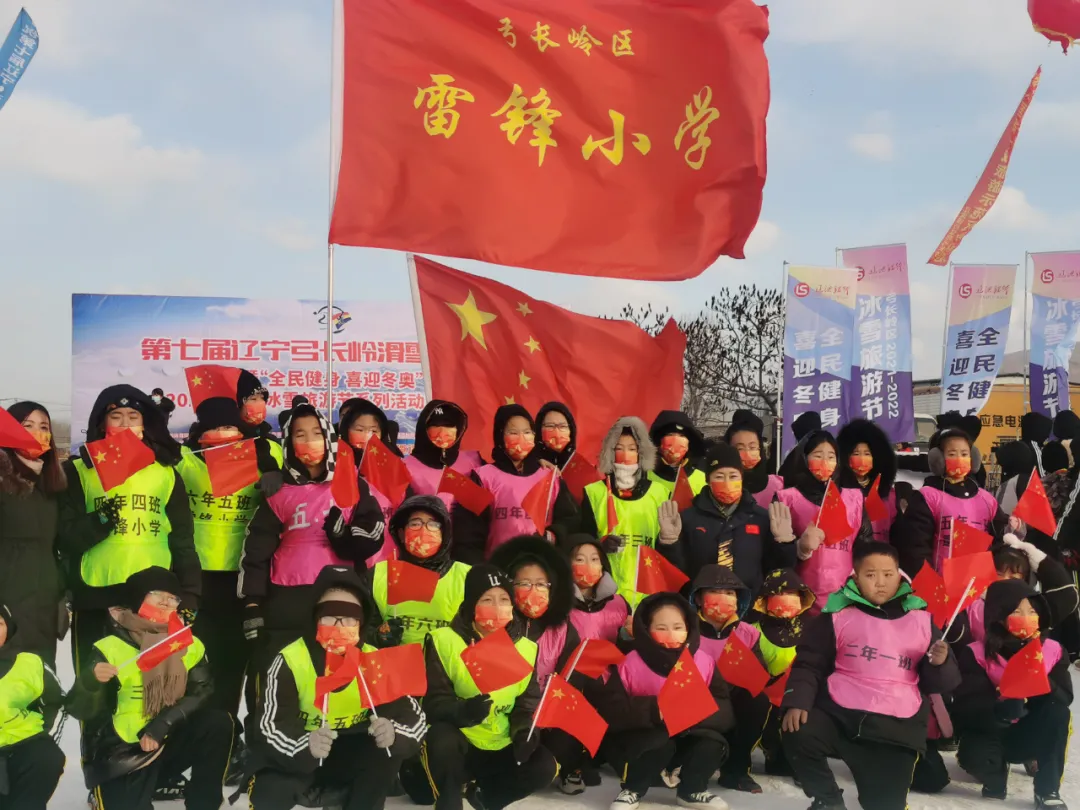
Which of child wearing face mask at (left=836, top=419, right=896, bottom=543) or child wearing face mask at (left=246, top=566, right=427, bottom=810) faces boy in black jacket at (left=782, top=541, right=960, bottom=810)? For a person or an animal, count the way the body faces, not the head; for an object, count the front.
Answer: child wearing face mask at (left=836, top=419, right=896, bottom=543)

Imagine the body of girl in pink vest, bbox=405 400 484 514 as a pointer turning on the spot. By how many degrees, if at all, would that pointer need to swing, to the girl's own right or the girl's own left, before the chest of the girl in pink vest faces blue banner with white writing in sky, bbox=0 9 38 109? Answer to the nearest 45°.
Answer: approximately 135° to the girl's own right

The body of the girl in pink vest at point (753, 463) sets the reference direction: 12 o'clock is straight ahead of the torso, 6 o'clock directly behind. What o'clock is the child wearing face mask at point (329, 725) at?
The child wearing face mask is roughly at 1 o'clock from the girl in pink vest.

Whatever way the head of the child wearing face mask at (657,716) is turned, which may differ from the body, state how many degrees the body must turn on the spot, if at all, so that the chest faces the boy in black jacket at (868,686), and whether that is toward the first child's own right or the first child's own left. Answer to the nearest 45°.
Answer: approximately 90° to the first child's own left

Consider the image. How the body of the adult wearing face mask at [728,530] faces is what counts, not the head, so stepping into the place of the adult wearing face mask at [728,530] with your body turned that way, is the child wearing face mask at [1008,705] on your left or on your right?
on your left
